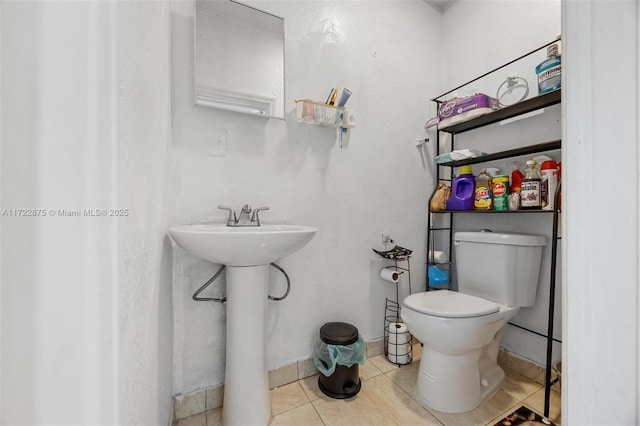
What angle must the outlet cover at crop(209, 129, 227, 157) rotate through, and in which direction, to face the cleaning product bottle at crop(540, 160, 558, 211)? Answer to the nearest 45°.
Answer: approximately 90° to its left

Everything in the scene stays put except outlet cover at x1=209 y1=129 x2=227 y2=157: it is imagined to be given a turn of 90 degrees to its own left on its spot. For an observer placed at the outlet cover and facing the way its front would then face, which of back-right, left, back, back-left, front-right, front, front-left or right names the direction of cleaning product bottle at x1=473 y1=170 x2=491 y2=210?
front

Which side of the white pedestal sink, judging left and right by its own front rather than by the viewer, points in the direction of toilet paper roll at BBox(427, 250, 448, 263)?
left

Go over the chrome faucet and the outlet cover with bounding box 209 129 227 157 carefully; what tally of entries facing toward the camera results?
2

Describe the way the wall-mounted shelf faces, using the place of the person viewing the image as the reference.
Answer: facing the viewer and to the right of the viewer

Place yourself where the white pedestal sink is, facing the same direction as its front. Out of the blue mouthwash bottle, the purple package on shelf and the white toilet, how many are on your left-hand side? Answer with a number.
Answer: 3

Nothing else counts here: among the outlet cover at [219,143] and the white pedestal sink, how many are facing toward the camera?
2
